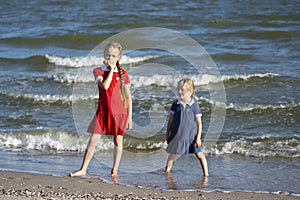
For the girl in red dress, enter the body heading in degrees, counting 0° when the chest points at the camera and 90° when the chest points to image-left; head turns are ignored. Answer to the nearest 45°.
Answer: approximately 0°

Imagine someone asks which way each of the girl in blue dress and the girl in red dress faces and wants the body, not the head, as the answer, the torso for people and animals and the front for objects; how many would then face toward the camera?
2

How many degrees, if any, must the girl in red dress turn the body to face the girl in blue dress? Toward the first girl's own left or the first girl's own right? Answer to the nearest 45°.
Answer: approximately 90° to the first girl's own left

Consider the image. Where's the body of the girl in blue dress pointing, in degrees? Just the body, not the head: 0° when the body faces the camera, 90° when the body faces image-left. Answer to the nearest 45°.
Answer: approximately 0°

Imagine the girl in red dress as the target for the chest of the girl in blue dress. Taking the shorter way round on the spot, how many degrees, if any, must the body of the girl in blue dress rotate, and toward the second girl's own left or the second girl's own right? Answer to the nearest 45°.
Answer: approximately 90° to the second girl's own right
